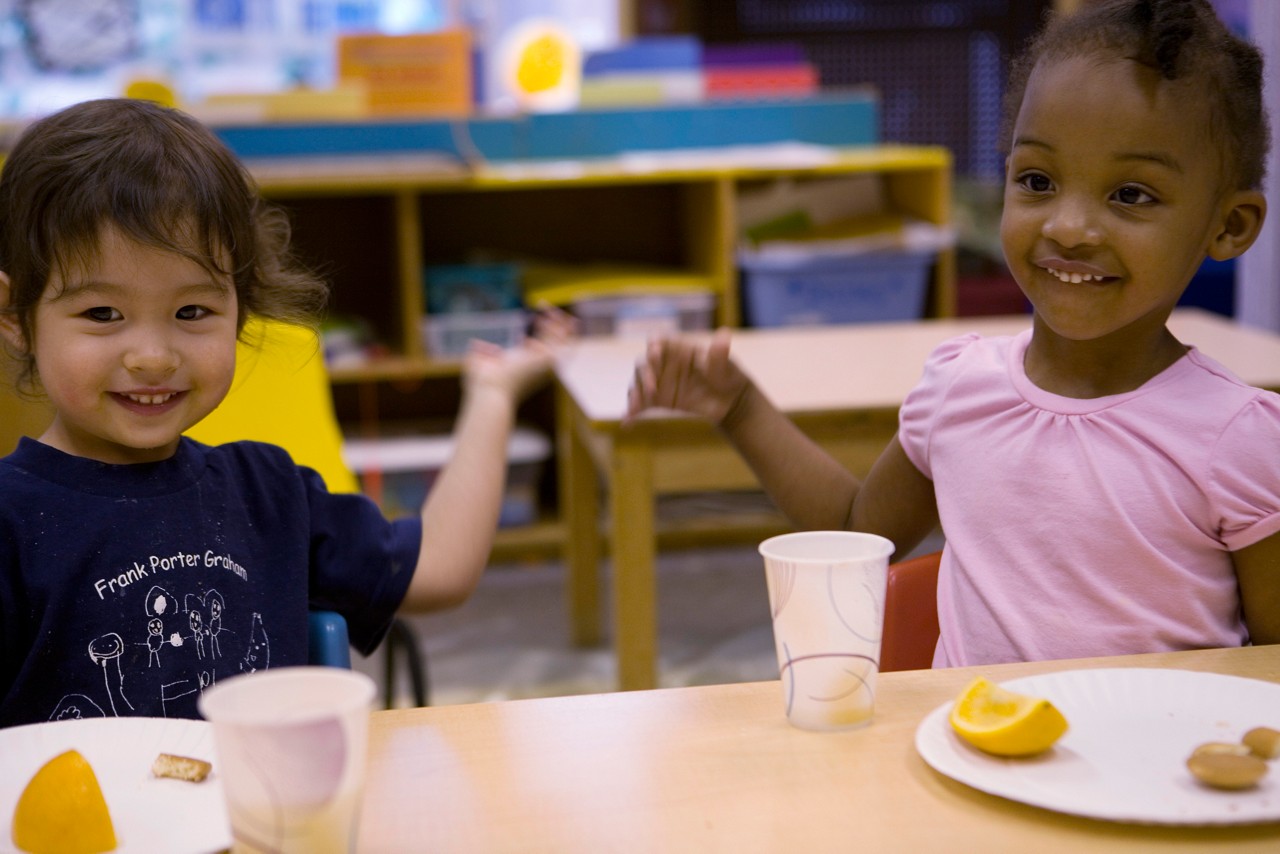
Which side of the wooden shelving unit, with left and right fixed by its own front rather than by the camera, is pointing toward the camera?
front

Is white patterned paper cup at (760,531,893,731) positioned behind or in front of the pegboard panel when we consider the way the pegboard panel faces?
in front

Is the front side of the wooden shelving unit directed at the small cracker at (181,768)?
yes

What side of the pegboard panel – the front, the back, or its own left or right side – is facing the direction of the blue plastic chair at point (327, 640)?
front

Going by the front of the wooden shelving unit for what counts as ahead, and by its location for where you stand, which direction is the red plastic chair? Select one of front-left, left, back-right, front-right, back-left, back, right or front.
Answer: front

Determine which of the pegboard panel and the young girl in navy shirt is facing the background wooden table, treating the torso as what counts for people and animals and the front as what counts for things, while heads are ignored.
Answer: the pegboard panel

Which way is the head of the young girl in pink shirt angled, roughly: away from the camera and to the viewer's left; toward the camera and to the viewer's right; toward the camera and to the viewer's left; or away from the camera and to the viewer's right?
toward the camera and to the viewer's left

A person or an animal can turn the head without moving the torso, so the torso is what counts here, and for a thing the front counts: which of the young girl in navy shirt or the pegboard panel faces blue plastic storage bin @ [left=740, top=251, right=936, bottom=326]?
the pegboard panel

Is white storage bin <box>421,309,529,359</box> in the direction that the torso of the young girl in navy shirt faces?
no

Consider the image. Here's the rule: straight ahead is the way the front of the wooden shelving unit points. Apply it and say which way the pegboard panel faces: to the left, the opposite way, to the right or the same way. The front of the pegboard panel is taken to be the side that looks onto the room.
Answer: the same way

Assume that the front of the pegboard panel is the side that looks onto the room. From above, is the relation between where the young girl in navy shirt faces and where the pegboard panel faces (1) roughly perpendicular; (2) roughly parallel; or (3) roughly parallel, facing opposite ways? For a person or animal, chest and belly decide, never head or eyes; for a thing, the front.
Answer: roughly parallel

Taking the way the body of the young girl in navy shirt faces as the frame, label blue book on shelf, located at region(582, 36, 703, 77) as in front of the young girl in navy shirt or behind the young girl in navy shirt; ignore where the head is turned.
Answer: behind

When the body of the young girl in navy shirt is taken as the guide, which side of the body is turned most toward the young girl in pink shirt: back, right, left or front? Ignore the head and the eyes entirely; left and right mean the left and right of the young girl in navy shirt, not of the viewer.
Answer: left

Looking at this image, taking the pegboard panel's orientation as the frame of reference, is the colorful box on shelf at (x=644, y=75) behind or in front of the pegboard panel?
in front

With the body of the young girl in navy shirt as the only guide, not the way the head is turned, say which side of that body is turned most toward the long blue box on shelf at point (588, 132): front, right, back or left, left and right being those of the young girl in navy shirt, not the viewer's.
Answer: back

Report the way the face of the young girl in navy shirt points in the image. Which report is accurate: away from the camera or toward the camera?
toward the camera
